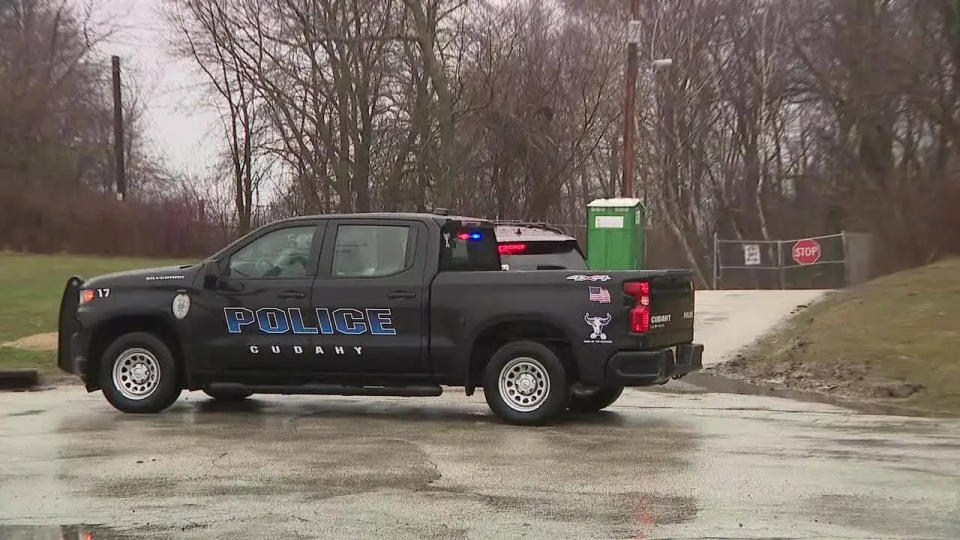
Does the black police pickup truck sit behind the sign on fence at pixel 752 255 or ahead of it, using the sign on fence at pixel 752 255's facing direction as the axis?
ahead

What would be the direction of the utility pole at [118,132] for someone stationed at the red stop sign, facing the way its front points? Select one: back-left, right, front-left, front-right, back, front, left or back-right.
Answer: right

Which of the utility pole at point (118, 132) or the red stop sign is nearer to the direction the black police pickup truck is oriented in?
the utility pole

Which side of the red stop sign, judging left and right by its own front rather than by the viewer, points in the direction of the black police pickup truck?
front

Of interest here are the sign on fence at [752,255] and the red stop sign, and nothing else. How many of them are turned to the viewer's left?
0

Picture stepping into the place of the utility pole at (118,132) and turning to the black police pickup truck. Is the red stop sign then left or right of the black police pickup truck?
left

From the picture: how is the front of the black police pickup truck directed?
to the viewer's left

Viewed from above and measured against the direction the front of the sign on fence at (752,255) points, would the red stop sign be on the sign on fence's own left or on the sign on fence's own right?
on the sign on fence's own left

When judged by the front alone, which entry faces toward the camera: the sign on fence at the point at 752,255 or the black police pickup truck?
the sign on fence

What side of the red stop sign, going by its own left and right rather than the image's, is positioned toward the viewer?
front

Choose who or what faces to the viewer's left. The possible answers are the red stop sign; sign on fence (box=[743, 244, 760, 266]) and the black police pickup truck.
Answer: the black police pickup truck
